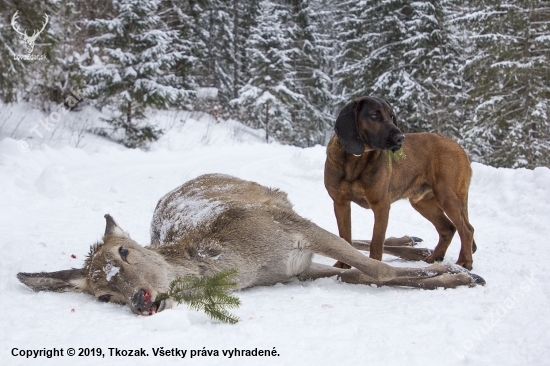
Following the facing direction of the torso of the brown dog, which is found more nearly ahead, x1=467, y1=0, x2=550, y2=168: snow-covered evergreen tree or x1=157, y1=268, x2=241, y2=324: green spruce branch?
the green spruce branch

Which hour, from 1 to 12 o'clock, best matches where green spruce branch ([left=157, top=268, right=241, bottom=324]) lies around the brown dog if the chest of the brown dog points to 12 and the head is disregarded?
The green spruce branch is roughly at 11 o'clock from the brown dog.

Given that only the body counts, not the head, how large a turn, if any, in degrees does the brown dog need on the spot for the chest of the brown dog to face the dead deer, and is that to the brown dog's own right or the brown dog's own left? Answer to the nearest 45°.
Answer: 0° — it already faces it

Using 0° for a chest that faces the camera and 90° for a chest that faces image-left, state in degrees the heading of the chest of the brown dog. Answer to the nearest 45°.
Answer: approximately 45°

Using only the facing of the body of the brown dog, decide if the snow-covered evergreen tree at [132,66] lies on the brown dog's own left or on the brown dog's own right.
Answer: on the brown dog's own right

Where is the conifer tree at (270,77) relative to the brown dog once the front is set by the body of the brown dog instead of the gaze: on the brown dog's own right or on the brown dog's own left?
on the brown dog's own right

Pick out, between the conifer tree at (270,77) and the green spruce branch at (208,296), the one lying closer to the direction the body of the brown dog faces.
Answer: the green spruce branch
